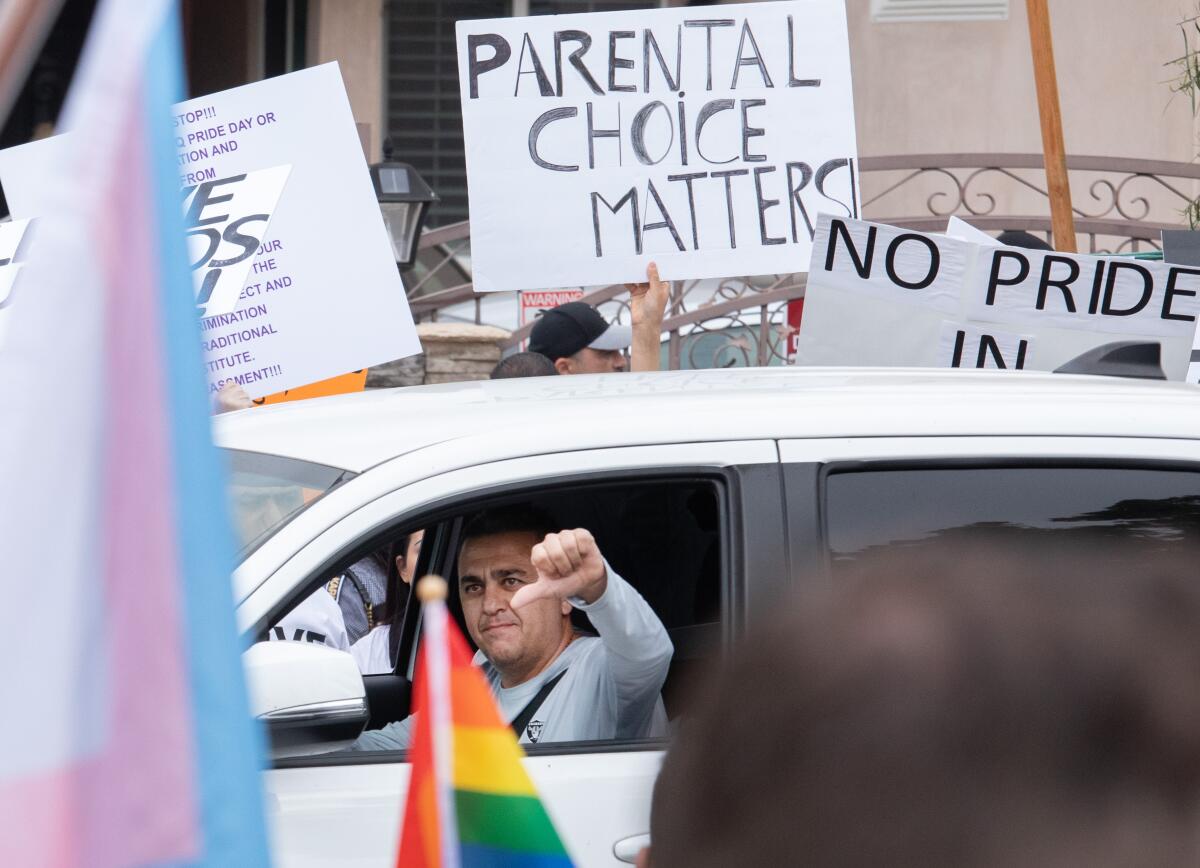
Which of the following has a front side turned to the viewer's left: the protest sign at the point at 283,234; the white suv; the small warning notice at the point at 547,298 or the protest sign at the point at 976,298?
the white suv

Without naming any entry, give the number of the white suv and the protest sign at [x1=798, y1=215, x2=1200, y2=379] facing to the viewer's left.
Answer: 1

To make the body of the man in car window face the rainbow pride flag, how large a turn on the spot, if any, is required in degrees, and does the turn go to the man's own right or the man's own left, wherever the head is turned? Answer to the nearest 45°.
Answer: approximately 45° to the man's own left

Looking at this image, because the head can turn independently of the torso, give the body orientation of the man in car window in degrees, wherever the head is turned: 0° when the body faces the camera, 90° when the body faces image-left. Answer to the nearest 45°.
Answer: approximately 45°

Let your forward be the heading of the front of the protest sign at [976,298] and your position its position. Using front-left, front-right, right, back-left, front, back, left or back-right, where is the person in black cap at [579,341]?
back-right

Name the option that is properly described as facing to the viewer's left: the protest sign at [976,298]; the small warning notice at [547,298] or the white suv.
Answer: the white suv

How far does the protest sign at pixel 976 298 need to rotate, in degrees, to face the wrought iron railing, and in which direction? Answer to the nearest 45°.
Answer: approximately 180°

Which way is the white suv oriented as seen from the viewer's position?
to the viewer's left

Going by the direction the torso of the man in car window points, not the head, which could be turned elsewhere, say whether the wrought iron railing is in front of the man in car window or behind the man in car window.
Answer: behind

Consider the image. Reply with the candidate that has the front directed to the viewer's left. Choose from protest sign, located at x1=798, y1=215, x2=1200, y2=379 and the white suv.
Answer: the white suv
